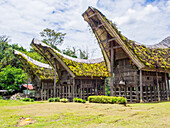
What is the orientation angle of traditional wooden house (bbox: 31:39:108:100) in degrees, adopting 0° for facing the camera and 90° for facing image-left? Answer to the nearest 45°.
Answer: approximately 45°

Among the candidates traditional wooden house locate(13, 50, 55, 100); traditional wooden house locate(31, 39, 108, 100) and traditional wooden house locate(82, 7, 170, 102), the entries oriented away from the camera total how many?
0

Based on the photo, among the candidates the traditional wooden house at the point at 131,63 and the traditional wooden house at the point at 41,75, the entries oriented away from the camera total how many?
0

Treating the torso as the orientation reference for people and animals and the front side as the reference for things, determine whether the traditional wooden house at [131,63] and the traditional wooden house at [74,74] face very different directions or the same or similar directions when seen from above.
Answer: same or similar directions

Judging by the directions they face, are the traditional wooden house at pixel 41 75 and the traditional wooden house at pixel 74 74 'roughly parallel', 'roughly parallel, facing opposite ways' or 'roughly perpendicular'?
roughly parallel

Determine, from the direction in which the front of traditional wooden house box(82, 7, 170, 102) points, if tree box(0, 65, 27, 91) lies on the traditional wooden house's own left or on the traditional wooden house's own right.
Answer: on the traditional wooden house's own right

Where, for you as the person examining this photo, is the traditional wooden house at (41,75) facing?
facing the viewer and to the left of the viewer

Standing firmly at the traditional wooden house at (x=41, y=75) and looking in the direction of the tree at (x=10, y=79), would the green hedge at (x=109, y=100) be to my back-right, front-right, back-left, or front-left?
back-left
